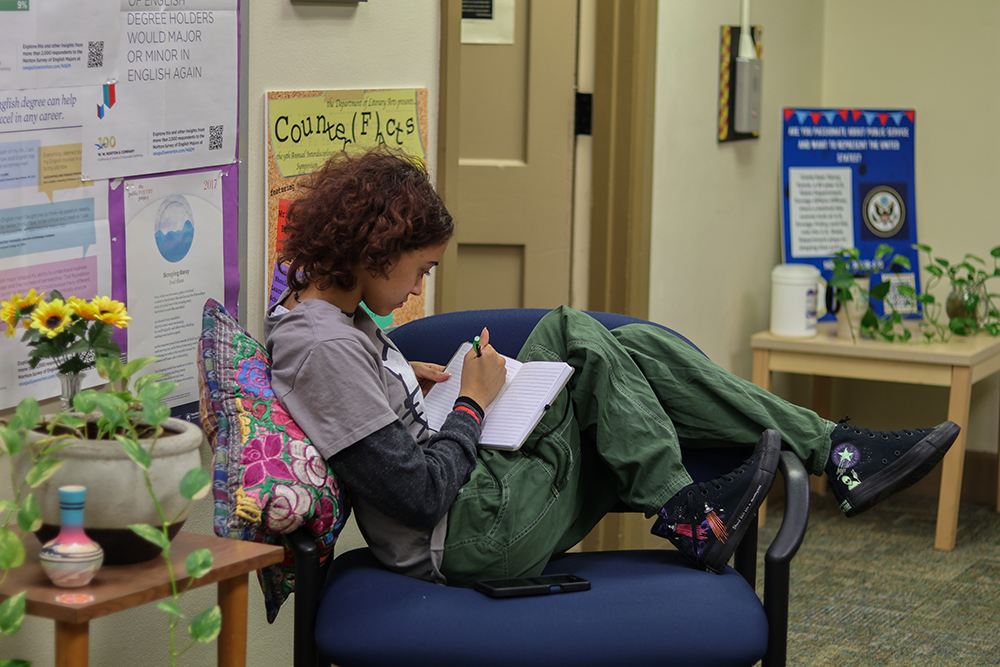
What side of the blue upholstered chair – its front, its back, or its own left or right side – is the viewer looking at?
front

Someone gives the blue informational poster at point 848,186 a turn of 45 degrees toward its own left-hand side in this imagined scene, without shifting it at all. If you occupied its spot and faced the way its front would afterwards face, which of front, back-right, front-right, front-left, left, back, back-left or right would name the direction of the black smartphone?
front-right

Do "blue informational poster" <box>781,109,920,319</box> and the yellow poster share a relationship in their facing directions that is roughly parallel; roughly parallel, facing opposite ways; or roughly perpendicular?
roughly parallel

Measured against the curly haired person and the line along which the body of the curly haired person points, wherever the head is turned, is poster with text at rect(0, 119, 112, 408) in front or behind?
behind

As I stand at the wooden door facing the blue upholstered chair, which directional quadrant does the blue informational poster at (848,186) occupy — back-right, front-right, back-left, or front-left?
back-left

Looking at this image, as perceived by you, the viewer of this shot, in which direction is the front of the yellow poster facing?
facing the viewer

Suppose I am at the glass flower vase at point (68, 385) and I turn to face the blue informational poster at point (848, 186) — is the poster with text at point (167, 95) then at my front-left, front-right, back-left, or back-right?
front-left

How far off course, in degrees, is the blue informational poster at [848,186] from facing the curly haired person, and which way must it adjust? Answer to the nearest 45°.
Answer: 0° — it already faces them

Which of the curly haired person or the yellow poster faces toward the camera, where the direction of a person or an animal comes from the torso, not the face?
the yellow poster

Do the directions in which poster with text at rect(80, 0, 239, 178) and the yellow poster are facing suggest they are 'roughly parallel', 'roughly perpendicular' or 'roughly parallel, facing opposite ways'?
roughly parallel

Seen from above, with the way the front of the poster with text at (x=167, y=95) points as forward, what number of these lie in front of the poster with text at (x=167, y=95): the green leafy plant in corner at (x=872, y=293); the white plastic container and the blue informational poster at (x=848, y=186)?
0

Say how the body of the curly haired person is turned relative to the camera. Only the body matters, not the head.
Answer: to the viewer's right

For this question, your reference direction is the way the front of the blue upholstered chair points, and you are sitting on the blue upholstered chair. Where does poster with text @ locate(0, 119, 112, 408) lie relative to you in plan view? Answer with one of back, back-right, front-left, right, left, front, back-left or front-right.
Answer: right

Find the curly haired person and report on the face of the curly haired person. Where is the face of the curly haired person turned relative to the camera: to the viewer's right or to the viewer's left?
to the viewer's right

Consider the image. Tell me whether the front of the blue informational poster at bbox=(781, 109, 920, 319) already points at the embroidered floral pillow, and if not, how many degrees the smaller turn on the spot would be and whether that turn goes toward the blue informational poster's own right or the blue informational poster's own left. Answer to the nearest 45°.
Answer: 0° — it already faces it

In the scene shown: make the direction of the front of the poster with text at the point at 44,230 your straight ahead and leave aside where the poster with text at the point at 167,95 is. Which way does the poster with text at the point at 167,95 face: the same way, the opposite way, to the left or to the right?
the same way
